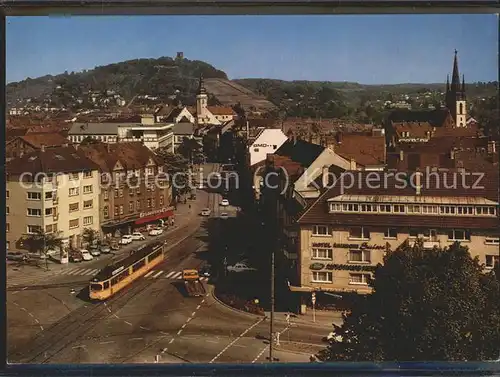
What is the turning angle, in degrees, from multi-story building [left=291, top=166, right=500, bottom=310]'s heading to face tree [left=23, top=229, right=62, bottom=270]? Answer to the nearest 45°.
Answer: approximately 90° to its right

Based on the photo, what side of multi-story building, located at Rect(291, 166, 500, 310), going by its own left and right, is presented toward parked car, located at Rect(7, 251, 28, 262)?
right

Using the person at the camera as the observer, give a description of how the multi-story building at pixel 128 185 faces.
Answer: facing the viewer and to the right of the viewer

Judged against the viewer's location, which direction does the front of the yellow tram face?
facing the viewer and to the left of the viewer

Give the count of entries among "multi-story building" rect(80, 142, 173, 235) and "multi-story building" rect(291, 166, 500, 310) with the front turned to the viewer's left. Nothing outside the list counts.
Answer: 0

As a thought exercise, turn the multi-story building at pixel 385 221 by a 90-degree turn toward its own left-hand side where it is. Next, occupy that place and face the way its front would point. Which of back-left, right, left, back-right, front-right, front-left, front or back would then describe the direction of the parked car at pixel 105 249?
back

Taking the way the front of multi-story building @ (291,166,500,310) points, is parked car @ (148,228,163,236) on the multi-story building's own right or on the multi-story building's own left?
on the multi-story building's own right

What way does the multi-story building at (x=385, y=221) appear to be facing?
toward the camera

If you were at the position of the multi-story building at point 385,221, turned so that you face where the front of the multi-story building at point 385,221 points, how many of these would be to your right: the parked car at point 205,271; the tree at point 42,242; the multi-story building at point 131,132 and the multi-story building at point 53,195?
4
